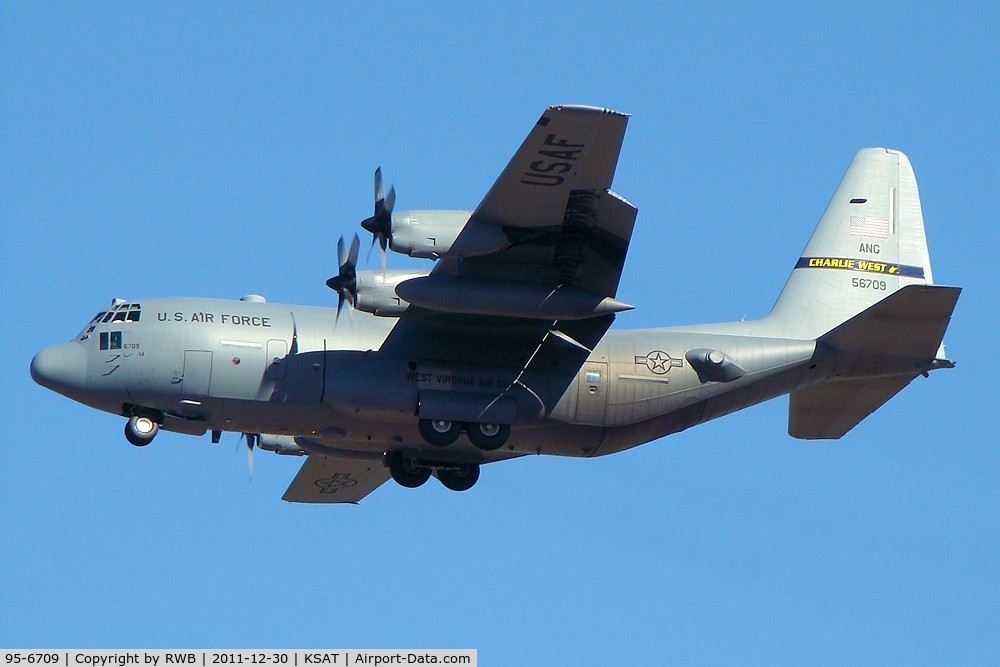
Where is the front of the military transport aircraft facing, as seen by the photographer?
facing to the left of the viewer
